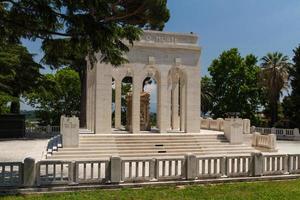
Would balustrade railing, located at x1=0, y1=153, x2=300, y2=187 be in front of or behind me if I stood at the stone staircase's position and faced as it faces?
in front

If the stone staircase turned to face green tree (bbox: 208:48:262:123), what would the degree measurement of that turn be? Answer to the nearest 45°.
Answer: approximately 180°

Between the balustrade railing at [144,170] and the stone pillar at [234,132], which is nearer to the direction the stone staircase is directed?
the balustrade railing

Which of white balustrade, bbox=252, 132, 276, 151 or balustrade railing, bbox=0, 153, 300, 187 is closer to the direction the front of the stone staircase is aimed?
the balustrade railing

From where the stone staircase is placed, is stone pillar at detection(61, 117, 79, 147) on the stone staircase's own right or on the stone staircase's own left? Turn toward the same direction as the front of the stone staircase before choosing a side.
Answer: on the stone staircase's own right

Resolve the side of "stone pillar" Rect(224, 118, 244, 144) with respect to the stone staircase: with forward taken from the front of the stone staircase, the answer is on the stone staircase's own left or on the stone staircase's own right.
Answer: on the stone staircase's own left

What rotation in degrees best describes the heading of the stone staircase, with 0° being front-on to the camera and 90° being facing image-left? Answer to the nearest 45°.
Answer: approximately 0°

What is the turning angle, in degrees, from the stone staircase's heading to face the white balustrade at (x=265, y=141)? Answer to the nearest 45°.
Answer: approximately 135° to its left
